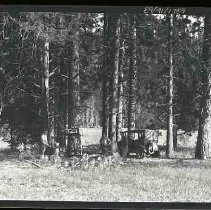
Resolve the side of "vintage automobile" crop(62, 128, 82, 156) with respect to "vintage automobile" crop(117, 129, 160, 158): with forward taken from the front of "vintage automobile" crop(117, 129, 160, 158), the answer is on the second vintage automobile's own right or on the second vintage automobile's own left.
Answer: on the second vintage automobile's own right
